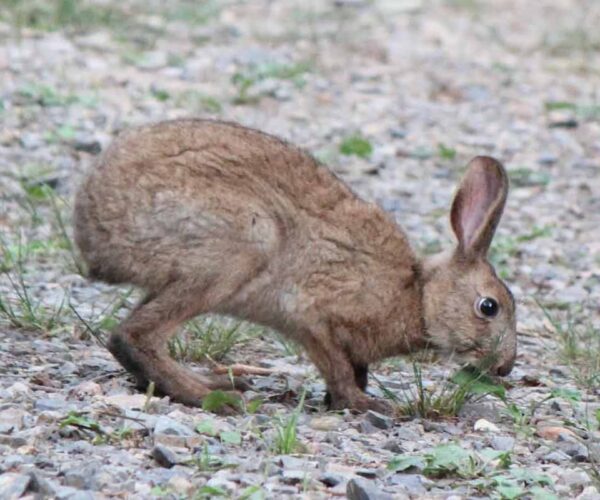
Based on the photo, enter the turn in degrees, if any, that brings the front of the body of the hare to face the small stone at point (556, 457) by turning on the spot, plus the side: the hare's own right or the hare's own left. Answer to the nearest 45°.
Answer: approximately 45° to the hare's own right

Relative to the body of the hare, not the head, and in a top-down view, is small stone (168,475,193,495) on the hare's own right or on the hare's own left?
on the hare's own right

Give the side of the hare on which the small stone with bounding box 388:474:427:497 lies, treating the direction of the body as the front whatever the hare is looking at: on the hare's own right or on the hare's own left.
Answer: on the hare's own right

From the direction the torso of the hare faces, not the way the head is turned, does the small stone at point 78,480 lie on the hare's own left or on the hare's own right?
on the hare's own right

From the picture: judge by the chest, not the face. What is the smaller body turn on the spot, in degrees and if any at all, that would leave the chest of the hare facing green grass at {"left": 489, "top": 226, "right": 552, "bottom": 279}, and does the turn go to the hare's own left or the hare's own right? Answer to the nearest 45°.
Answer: approximately 45° to the hare's own left

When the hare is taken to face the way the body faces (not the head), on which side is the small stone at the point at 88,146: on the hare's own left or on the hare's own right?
on the hare's own left

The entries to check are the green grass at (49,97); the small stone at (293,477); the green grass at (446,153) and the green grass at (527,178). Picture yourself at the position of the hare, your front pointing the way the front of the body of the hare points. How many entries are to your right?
1

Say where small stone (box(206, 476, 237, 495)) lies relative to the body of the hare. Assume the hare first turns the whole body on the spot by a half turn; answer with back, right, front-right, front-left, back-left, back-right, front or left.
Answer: left

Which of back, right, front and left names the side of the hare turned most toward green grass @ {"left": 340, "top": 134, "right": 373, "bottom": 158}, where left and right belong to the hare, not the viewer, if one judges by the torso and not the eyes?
left

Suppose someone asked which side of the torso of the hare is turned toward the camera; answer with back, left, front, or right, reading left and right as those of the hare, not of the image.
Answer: right
